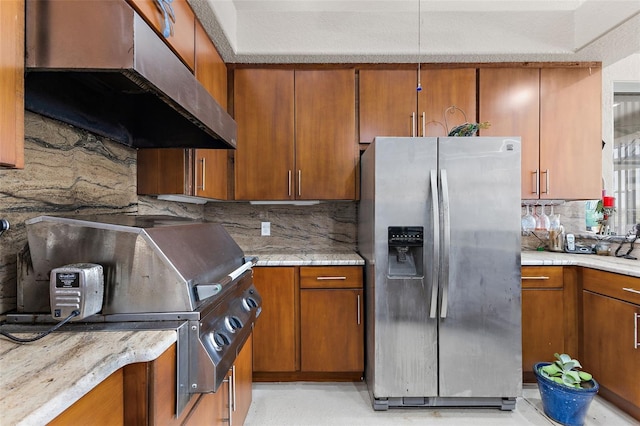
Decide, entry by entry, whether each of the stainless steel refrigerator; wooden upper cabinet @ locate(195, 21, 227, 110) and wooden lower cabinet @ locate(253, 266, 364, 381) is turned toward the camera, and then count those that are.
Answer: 2

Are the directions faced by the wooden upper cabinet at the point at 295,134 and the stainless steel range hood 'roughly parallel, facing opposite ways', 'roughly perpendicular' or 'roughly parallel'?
roughly perpendicular

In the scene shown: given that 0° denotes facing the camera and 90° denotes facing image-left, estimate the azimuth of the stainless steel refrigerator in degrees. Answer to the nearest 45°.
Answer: approximately 0°

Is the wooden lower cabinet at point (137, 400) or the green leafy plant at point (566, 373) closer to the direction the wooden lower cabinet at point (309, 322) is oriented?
the wooden lower cabinet

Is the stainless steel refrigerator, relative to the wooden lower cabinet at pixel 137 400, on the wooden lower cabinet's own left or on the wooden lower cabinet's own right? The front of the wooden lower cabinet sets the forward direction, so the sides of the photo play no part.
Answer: on the wooden lower cabinet's own left

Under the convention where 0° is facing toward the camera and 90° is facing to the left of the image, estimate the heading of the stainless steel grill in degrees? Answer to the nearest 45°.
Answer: approximately 315°

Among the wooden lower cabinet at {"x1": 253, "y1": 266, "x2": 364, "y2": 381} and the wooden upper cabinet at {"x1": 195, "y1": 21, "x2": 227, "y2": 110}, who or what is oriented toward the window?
the wooden upper cabinet

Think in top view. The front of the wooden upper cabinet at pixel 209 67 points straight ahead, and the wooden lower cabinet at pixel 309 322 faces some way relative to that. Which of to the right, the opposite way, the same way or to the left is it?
to the right
